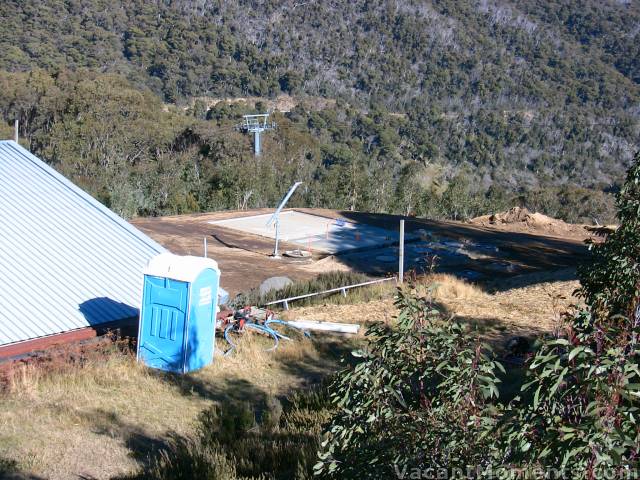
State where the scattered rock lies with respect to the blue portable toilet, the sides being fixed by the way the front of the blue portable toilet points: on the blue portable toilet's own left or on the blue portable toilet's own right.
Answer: on the blue portable toilet's own left

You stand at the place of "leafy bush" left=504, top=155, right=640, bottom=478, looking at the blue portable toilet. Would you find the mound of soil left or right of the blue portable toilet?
right

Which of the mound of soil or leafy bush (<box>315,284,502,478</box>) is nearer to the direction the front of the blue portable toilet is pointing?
the leafy bush

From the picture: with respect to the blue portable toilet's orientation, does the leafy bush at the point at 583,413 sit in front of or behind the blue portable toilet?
in front

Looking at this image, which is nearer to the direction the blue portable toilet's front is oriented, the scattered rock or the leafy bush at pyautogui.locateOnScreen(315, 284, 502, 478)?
the leafy bush
